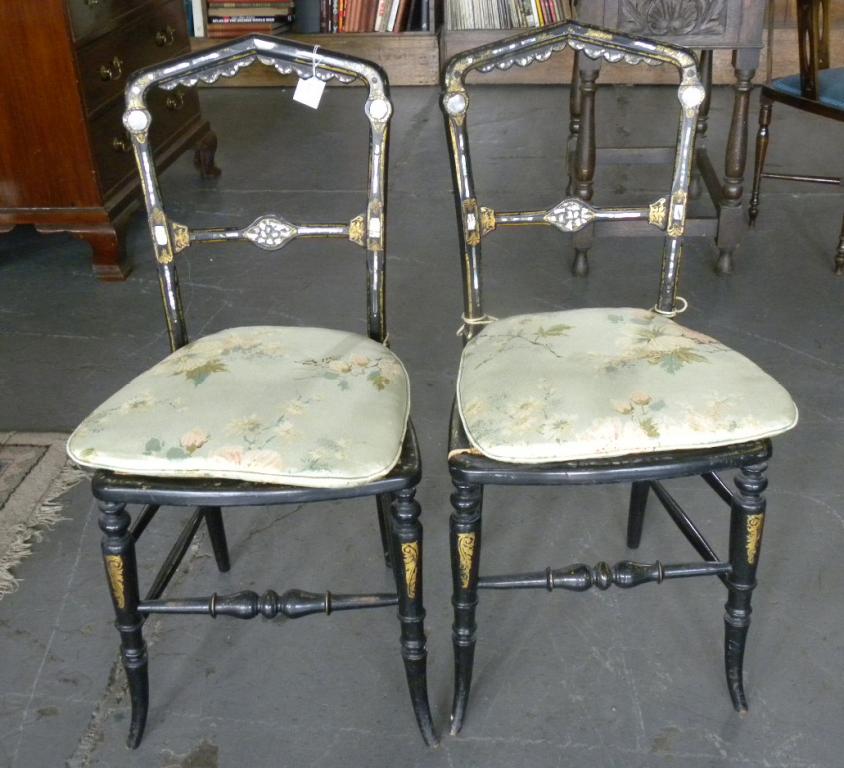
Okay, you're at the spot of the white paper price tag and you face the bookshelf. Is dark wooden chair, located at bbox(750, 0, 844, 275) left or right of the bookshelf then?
right

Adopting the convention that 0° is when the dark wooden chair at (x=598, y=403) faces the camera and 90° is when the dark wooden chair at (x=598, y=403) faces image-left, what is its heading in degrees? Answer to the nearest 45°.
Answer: approximately 0°

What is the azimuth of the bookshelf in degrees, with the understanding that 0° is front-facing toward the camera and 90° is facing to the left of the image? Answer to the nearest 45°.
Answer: approximately 0°

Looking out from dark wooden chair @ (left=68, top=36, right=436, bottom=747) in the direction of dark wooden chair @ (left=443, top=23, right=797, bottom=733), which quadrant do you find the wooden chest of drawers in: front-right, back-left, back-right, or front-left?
back-left

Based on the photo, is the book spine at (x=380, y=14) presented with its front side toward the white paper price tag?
yes

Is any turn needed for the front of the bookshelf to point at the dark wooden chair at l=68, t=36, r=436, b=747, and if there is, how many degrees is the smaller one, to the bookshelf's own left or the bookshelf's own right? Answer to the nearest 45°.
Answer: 0° — it already faces it

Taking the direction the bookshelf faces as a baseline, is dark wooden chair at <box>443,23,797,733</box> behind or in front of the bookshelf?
in front

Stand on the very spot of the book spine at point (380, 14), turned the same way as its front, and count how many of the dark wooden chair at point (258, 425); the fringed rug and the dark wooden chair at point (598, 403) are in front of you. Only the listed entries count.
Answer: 3

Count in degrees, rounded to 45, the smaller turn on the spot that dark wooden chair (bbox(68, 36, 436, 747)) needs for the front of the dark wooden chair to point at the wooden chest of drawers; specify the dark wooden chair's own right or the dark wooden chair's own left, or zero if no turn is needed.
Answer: approximately 180°
